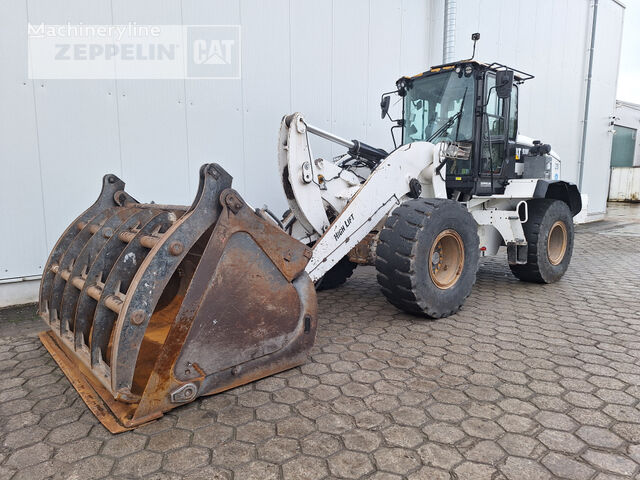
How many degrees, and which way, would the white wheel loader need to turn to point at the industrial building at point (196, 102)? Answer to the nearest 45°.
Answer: approximately 90° to its right

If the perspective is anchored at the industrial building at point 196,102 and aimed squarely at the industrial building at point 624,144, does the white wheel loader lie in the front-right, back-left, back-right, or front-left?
back-right

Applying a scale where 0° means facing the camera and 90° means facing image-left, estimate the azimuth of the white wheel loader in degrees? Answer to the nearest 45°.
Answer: approximately 45°

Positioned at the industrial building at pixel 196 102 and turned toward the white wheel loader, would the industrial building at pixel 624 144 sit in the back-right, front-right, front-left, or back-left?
back-left

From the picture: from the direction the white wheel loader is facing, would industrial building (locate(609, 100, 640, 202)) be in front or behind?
behind
